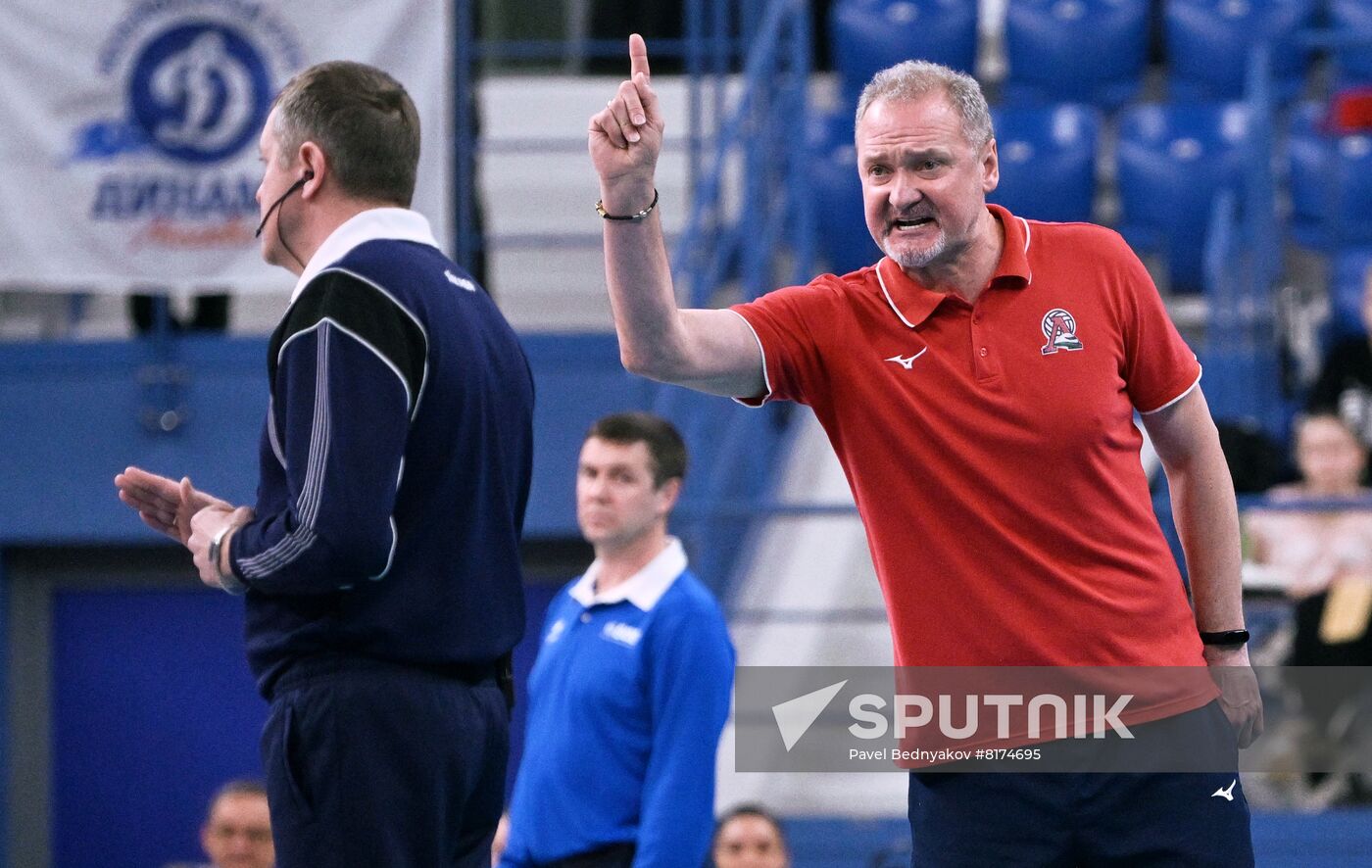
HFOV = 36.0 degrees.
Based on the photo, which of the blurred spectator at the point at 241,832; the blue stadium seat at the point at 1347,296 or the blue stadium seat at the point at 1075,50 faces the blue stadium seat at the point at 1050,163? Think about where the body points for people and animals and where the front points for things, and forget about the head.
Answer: the blue stadium seat at the point at 1075,50

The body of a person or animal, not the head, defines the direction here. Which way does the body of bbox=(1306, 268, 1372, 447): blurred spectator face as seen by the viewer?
toward the camera

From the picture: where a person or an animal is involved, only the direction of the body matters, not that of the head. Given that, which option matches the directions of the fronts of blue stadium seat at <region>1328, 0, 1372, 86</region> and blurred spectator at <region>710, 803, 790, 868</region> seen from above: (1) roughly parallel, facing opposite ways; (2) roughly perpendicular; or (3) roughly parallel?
roughly parallel

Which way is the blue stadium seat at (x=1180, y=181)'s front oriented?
toward the camera

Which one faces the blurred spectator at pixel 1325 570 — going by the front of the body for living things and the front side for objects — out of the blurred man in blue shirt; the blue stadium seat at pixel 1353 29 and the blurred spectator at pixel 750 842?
the blue stadium seat

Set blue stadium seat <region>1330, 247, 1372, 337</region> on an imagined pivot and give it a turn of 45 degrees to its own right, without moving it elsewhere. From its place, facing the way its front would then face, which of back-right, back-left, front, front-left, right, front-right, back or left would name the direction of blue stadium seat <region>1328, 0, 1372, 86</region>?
back-right

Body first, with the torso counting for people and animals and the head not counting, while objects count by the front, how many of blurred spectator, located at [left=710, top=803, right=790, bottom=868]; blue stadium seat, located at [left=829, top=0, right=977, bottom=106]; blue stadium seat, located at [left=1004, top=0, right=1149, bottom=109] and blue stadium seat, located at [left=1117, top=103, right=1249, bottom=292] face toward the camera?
4

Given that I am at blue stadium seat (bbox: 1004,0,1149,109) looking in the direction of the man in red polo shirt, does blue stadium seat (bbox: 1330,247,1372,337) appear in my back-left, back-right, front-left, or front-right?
front-left

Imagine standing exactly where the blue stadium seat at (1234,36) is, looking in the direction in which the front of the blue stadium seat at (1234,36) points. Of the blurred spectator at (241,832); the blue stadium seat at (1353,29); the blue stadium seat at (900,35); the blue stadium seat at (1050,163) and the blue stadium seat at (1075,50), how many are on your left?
1

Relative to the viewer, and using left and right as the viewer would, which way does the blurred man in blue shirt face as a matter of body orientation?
facing the viewer and to the left of the viewer

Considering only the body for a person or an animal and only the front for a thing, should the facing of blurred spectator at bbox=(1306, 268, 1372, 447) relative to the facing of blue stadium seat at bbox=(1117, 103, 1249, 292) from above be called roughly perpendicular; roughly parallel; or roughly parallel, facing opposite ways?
roughly parallel

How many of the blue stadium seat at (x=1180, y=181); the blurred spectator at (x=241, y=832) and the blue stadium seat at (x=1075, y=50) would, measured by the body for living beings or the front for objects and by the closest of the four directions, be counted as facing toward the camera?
3

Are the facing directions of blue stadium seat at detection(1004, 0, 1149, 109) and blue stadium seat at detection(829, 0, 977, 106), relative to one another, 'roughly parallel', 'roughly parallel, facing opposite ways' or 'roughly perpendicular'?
roughly parallel

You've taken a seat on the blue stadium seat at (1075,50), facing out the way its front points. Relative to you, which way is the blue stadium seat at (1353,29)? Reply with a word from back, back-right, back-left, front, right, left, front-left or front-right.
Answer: left

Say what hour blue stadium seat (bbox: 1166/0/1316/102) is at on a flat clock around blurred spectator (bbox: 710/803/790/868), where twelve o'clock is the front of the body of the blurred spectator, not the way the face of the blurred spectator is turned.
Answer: The blue stadium seat is roughly at 7 o'clock from the blurred spectator.

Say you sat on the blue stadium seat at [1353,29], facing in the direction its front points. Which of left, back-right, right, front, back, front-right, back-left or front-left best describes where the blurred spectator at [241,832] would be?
front-right

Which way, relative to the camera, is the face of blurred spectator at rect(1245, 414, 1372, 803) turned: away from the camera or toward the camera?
toward the camera

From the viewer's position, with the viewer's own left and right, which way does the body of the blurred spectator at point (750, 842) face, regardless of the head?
facing the viewer

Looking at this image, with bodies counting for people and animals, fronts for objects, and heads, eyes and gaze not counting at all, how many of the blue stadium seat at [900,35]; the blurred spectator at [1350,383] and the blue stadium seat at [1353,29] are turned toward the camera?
3

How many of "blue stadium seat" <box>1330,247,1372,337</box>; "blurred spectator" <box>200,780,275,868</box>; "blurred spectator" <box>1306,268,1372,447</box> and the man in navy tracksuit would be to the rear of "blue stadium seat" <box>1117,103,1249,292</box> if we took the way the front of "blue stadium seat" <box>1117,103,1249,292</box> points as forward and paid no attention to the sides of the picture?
0

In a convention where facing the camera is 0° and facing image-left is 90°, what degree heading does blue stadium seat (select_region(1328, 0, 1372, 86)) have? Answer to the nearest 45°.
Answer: approximately 0°

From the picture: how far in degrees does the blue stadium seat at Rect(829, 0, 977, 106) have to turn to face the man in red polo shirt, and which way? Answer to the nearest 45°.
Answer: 0° — it already faces them

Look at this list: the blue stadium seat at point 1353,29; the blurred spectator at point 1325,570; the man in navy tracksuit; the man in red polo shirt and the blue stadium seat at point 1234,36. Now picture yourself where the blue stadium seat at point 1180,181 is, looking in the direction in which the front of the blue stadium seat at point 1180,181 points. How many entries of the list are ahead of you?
3
